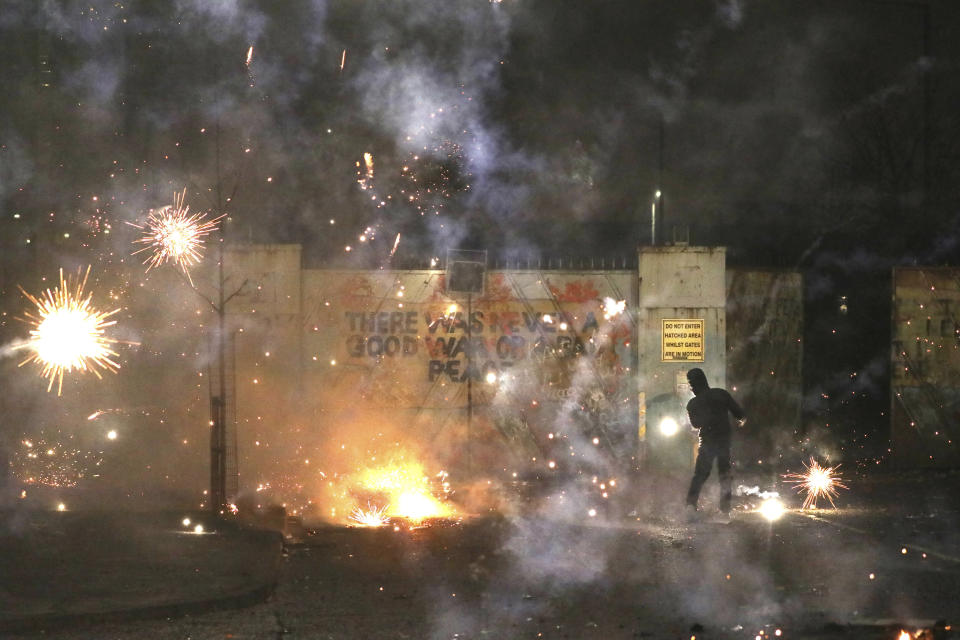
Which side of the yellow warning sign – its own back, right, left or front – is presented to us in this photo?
front

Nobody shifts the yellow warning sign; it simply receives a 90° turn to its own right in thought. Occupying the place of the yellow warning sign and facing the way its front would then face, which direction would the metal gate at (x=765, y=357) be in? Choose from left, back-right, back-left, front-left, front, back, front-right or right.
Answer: back-right

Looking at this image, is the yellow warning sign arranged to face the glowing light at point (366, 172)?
no

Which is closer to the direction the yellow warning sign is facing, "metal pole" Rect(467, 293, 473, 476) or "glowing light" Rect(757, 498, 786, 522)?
the glowing light

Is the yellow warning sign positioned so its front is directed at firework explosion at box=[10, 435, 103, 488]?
no

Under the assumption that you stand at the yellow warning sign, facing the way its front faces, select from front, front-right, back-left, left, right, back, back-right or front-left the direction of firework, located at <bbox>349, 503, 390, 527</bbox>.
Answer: front-right

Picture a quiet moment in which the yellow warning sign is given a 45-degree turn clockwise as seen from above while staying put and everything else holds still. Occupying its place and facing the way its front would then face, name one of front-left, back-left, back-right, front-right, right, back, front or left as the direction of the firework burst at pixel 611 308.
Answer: front-right

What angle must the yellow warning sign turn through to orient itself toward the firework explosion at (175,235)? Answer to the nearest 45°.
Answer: approximately 90° to its right

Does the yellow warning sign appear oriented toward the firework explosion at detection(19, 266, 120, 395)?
no

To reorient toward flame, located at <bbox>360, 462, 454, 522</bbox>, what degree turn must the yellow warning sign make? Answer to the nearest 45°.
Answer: approximately 90° to its right

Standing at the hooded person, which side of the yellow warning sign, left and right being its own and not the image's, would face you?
front

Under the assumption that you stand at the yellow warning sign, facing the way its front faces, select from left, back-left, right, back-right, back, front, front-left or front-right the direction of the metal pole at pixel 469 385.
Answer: right
